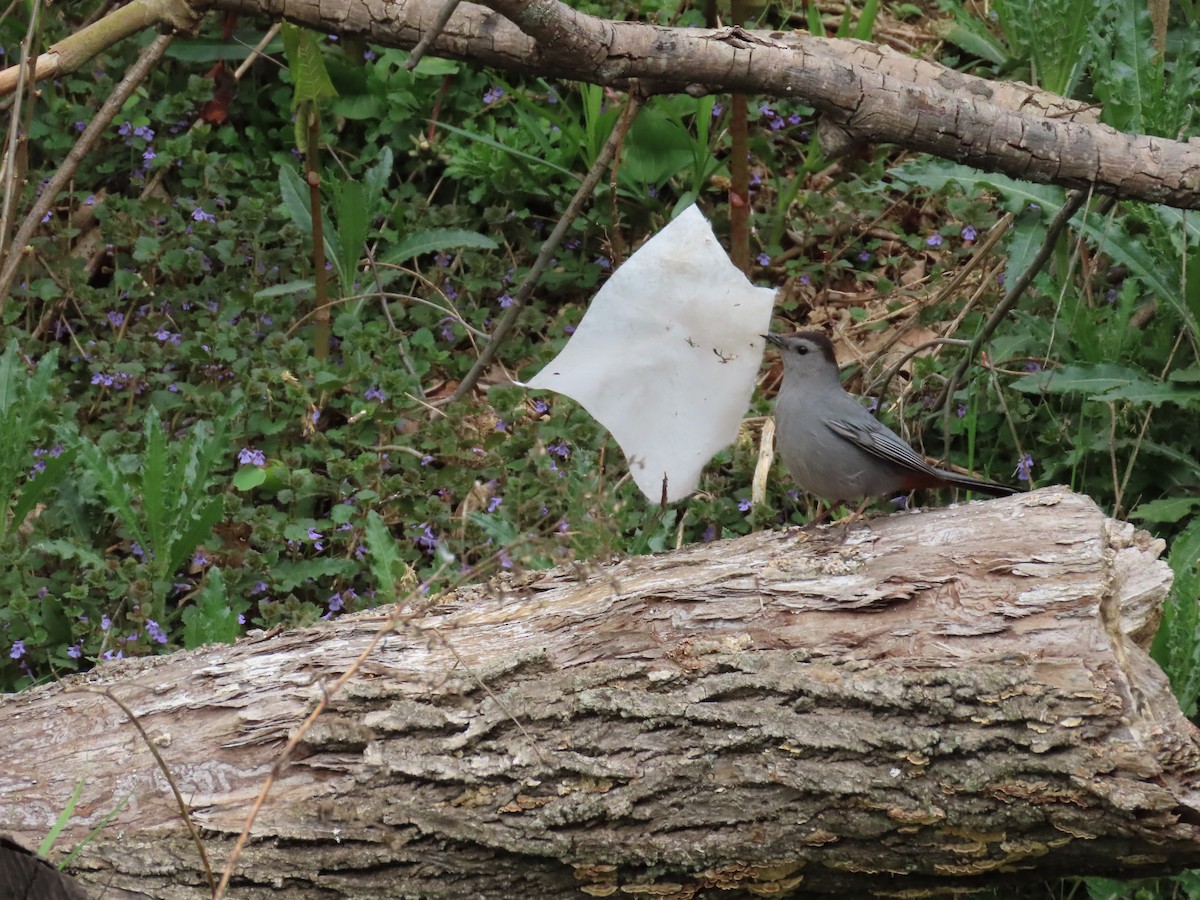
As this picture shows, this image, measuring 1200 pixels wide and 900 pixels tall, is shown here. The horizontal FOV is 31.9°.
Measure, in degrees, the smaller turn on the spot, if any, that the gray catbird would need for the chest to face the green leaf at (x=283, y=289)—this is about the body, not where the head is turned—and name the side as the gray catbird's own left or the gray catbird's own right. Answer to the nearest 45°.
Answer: approximately 45° to the gray catbird's own right

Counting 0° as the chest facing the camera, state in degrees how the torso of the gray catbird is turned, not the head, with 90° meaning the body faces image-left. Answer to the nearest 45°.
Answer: approximately 90°

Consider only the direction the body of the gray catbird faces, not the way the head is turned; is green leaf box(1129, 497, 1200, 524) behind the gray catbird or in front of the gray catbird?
behind

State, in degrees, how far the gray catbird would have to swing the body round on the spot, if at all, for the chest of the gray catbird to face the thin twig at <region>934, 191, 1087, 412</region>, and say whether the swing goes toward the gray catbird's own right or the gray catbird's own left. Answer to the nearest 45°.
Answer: approximately 135° to the gray catbird's own right

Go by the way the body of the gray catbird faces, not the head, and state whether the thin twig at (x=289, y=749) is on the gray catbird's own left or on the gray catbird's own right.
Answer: on the gray catbird's own left

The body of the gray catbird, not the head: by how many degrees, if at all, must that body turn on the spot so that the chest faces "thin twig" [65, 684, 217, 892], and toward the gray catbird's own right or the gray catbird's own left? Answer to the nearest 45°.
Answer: approximately 45° to the gray catbird's own left
